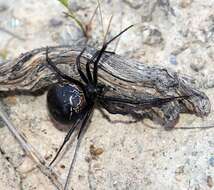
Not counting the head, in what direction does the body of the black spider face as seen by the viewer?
to the viewer's right
